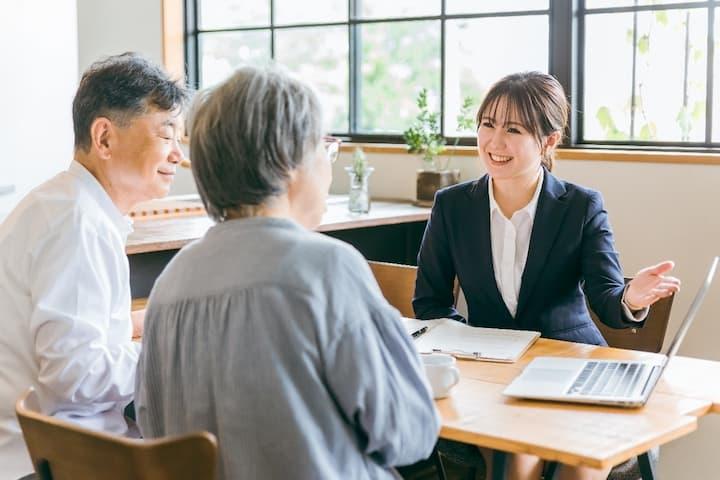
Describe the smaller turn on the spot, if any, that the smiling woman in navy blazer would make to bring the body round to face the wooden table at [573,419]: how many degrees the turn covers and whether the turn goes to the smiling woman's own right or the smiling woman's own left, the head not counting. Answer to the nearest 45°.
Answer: approximately 45° to the smiling woman's own left

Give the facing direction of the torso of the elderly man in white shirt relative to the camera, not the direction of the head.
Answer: to the viewer's right

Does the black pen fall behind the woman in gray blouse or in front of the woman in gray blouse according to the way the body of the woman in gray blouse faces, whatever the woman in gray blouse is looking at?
in front

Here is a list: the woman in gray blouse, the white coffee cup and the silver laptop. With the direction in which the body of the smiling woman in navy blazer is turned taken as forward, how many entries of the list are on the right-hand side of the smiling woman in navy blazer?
0

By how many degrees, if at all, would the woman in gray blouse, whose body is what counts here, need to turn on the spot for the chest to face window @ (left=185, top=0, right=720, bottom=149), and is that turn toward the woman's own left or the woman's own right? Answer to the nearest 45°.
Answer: approximately 45° to the woman's own left

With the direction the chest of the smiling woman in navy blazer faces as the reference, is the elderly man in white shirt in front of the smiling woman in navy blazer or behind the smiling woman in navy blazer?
in front

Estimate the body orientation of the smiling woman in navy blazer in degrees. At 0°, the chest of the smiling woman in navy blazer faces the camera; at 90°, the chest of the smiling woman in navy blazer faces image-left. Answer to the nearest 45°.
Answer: approximately 45°

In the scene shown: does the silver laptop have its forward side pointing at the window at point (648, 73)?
no

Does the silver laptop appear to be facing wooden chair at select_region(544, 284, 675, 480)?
no

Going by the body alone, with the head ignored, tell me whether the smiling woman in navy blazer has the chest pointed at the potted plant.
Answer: no

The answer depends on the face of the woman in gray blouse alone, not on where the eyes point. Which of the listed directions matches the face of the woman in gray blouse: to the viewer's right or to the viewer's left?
to the viewer's right

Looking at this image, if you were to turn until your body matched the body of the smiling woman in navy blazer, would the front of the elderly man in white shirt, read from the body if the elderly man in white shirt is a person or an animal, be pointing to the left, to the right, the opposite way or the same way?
the opposite way

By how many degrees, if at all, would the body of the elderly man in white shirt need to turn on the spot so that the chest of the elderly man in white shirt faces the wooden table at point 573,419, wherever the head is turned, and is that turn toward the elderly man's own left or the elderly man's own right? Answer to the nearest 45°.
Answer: approximately 45° to the elderly man's own right

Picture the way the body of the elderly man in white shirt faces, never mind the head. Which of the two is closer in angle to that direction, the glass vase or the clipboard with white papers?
the clipboard with white papers

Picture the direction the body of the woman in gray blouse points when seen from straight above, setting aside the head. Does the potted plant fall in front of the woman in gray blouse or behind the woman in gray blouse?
in front

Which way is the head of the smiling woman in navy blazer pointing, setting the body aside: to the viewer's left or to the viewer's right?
to the viewer's left

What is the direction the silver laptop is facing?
to the viewer's left

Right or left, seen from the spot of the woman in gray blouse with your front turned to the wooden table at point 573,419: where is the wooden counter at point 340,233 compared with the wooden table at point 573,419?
left
